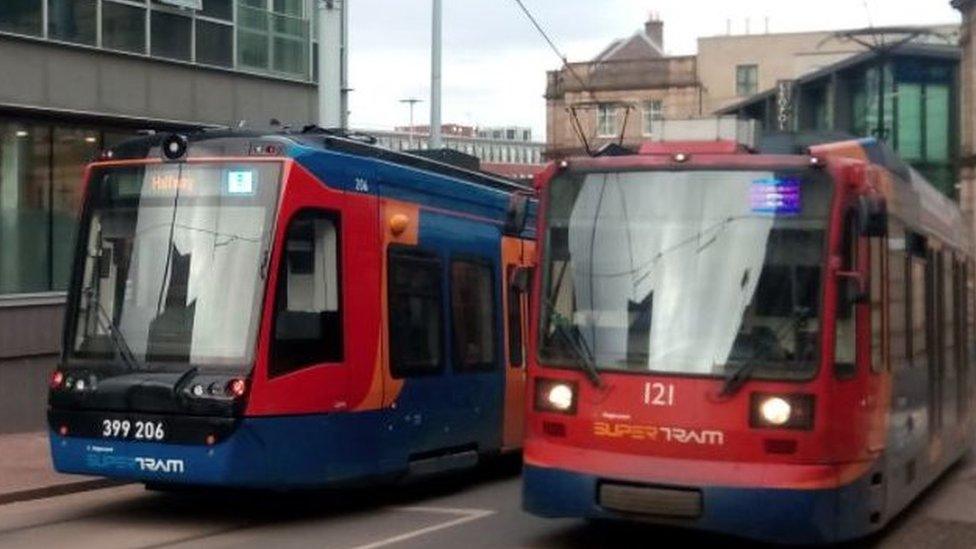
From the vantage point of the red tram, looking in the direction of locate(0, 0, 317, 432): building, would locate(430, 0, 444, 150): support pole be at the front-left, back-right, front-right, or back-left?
front-right

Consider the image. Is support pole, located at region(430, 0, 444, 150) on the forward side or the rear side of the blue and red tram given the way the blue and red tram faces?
on the rear side

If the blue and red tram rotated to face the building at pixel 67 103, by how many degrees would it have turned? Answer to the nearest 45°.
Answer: approximately 135° to its right

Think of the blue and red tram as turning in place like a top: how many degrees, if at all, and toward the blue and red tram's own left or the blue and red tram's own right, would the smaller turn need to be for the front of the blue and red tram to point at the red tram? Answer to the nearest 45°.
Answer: approximately 90° to the blue and red tram's own left

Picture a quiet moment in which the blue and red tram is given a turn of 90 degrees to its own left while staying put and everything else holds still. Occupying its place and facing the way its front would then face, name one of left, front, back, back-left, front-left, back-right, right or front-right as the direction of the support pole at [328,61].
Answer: back-left

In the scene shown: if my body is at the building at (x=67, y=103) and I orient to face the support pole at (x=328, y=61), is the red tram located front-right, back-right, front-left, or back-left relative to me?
front-right

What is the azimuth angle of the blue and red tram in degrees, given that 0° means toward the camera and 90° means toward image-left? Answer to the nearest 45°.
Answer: approximately 45°
